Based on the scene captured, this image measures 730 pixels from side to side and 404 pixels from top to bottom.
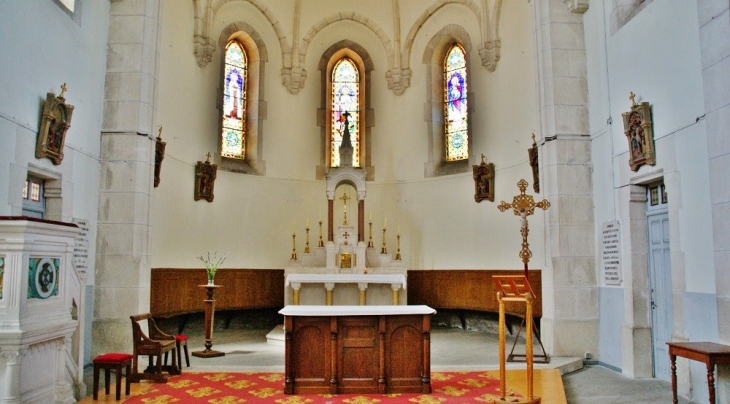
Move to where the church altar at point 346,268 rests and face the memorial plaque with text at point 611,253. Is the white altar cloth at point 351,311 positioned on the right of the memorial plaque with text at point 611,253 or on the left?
right

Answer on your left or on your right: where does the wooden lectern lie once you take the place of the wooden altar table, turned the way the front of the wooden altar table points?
on your left

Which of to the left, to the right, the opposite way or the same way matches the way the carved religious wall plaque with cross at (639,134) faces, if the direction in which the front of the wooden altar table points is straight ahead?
to the right

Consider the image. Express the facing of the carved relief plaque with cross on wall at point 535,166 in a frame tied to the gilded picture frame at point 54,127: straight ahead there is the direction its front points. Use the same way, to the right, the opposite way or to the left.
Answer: the opposite way

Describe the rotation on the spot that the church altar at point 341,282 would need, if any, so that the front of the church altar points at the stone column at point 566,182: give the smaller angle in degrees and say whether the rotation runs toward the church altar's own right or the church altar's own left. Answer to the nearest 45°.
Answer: approximately 45° to the church altar's own left

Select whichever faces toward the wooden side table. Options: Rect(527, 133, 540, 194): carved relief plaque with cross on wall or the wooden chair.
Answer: the wooden chair

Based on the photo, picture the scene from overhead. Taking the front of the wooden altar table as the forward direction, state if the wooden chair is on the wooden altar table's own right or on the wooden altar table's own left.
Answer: on the wooden altar table's own right

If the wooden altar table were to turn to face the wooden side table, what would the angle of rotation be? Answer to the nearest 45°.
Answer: approximately 45° to its left

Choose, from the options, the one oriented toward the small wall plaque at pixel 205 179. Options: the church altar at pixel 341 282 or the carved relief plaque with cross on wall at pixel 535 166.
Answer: the carved relief plaque with cross on wall

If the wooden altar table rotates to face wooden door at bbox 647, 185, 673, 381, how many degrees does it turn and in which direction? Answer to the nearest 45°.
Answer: approximately 90° to its left
